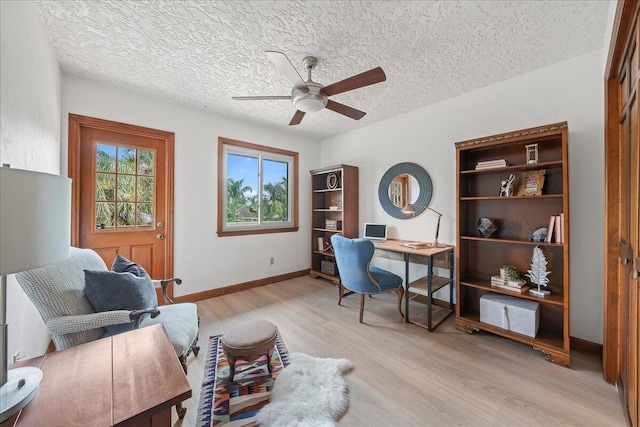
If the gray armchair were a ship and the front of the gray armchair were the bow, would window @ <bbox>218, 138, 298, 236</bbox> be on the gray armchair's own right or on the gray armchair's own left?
on the gray armchair's own left

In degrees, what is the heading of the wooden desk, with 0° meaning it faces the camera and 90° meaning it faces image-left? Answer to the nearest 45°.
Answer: approximately 45°

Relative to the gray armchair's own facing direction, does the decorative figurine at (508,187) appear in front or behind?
in front

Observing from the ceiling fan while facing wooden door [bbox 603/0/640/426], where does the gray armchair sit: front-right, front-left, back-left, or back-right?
back-right

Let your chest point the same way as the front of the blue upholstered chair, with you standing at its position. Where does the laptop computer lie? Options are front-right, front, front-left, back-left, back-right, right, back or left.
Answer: front-left

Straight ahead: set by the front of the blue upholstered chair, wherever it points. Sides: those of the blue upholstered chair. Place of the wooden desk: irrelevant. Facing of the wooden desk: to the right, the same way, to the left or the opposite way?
the opposite way

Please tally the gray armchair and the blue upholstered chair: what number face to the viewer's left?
0

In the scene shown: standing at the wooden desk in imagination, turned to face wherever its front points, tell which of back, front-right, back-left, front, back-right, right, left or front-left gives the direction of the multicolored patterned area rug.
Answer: front

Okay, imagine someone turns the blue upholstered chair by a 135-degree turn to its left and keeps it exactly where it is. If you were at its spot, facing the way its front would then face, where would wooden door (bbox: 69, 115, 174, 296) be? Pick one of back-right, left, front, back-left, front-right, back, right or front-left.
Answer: front

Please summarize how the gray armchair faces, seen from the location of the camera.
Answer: facing the viewer and to the right of the viewer

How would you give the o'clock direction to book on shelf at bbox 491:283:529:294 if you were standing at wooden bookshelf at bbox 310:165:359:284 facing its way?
The book on shelf is roughly at 9 o'clock from the wooden bookshelf.

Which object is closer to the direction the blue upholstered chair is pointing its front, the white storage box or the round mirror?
the round mirror

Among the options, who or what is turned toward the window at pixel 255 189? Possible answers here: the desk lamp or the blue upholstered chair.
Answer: the desk lamp

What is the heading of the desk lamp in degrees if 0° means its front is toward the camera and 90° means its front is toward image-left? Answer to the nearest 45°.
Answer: approximately 90°
